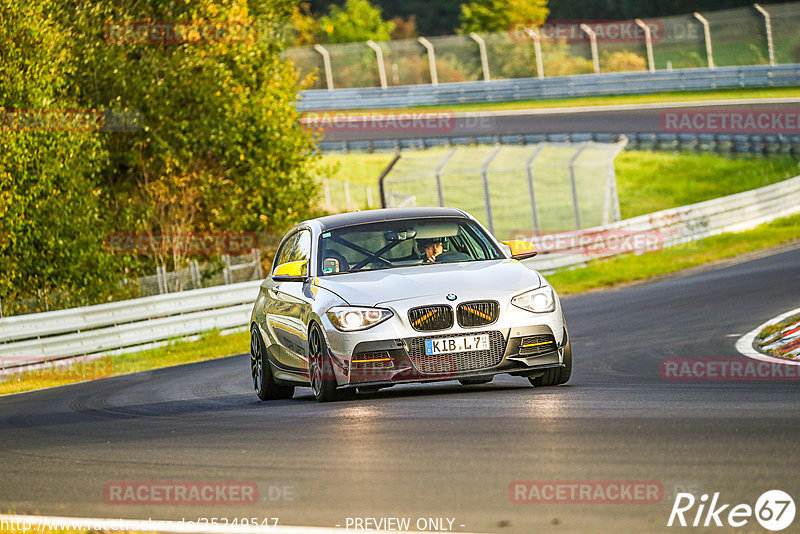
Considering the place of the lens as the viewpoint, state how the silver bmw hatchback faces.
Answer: facing the viewer and to the right of the viewer

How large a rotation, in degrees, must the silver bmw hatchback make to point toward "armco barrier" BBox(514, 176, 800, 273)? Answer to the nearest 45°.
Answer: approximately 135° to its left

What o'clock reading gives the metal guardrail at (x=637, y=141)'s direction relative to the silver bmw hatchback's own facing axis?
The metal guardrail is roughly at 8 o'clock from the silver bmw hatchback.

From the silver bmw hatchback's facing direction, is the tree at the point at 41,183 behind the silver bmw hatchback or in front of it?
behind

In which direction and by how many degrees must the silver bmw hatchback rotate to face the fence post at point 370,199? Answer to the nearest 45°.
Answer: approximately 135° to its left

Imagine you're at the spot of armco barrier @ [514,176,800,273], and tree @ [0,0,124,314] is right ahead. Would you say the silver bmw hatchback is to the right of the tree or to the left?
left

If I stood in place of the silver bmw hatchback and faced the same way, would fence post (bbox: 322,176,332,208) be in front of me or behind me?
behind

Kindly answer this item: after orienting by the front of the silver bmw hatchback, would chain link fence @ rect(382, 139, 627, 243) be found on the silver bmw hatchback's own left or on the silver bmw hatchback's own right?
on the silver bmw hatchback's own left
